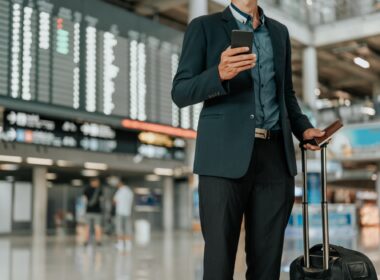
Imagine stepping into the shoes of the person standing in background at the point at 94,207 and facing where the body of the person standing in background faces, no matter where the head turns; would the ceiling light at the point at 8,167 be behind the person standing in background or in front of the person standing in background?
behind

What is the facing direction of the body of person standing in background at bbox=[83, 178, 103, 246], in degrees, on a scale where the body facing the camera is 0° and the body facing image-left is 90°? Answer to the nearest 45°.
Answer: approximately 0°

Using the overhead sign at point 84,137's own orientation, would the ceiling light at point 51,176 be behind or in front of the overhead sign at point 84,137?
behind

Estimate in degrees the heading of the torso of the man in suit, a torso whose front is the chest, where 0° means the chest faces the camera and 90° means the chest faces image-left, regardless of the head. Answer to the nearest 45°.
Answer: approximately 315°

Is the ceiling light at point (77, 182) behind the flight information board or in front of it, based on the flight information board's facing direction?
behind

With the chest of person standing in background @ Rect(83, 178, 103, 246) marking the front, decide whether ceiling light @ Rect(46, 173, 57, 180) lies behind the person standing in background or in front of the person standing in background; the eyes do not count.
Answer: behind

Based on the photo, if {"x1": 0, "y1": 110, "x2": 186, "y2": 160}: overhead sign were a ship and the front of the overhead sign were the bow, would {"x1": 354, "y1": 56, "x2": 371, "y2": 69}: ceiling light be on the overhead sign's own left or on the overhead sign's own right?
on the overhead sign's own left
